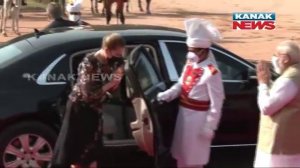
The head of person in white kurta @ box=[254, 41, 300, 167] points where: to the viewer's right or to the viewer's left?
to the viewer's left

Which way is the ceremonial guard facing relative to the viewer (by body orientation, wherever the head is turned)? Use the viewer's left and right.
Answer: facing the viewer and to the left of the viewer

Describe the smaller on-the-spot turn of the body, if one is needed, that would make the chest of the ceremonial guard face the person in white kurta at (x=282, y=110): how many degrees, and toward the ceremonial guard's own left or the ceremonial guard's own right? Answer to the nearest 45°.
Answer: approximately 90° to the ceremonial guard's own left

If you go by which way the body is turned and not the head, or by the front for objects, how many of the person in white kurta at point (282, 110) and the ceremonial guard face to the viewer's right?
0

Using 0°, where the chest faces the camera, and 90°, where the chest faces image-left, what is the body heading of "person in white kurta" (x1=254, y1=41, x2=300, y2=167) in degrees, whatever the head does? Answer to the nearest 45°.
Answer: approximately 90°
